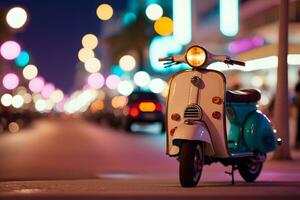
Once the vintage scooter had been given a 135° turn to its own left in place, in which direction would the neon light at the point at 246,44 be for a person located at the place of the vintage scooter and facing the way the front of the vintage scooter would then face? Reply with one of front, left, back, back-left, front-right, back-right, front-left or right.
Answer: left

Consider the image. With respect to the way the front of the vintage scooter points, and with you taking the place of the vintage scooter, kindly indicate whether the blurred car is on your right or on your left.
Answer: on your right

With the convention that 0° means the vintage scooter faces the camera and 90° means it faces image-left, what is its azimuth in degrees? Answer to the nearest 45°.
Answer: approximately 45°

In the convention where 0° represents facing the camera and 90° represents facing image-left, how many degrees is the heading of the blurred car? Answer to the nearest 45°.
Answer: approximately 180°

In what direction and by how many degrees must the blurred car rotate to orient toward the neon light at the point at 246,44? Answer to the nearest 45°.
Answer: approximately 45° to its right

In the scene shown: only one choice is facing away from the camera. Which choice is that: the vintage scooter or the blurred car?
the blurred car

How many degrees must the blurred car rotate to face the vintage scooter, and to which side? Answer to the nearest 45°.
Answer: approximately 180°

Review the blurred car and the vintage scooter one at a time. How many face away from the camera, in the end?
1
